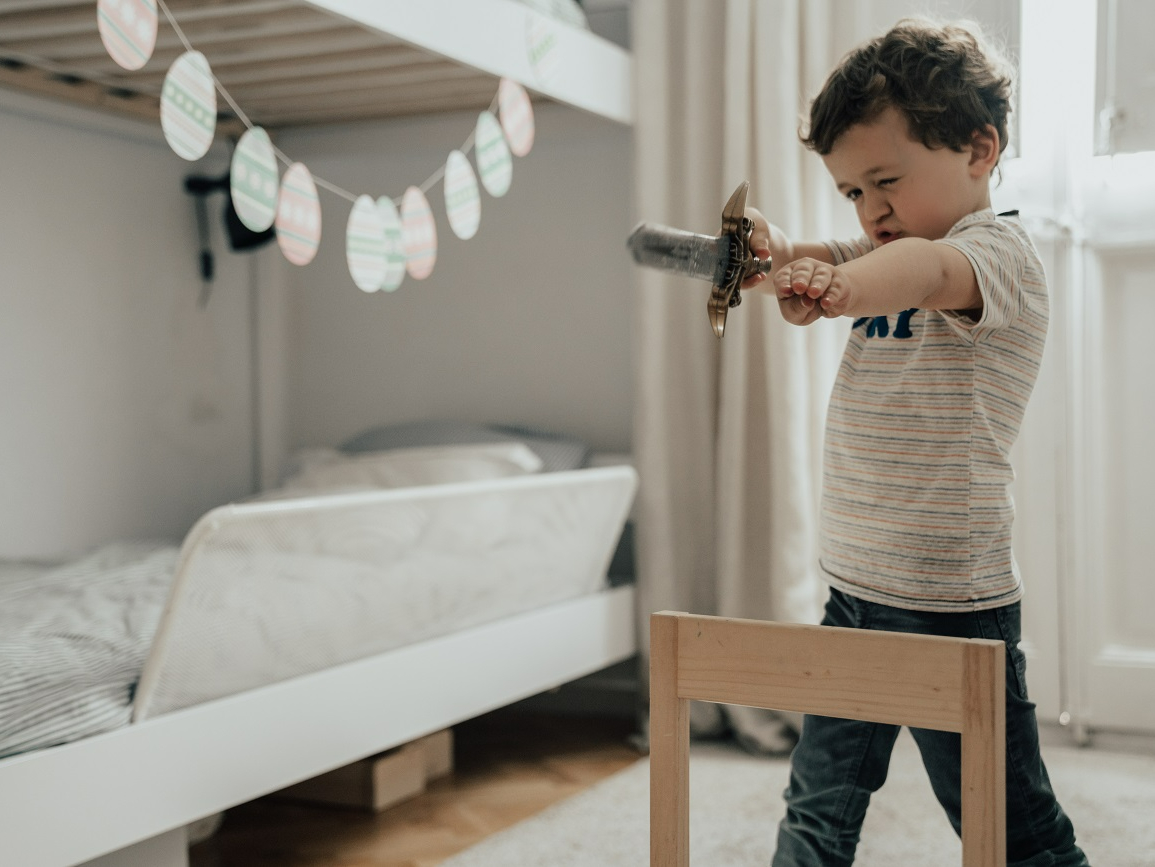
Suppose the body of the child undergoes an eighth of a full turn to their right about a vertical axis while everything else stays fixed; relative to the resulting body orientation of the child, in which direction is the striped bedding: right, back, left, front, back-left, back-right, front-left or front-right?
front

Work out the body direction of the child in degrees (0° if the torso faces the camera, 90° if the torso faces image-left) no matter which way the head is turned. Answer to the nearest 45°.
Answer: approximately 45°

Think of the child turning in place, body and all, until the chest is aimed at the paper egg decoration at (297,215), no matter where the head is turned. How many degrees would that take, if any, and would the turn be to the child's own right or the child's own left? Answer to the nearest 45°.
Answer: approximately 90° to the child's own right

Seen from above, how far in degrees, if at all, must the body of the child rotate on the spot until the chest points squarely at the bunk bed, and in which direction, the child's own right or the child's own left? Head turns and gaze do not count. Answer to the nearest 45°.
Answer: approximately 90° to the child's own right

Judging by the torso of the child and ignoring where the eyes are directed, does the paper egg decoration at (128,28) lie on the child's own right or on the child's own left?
on the child's own right

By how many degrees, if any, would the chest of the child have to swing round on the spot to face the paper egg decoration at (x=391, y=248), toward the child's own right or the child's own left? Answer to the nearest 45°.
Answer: approximately 90° to the child's own right

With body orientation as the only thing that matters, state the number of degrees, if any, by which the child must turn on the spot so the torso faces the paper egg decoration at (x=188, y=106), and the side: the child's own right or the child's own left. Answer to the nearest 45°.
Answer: approximately 45° to the child's own right

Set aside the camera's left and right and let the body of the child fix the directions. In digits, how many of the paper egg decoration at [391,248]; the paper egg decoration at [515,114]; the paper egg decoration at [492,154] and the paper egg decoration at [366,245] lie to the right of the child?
4
